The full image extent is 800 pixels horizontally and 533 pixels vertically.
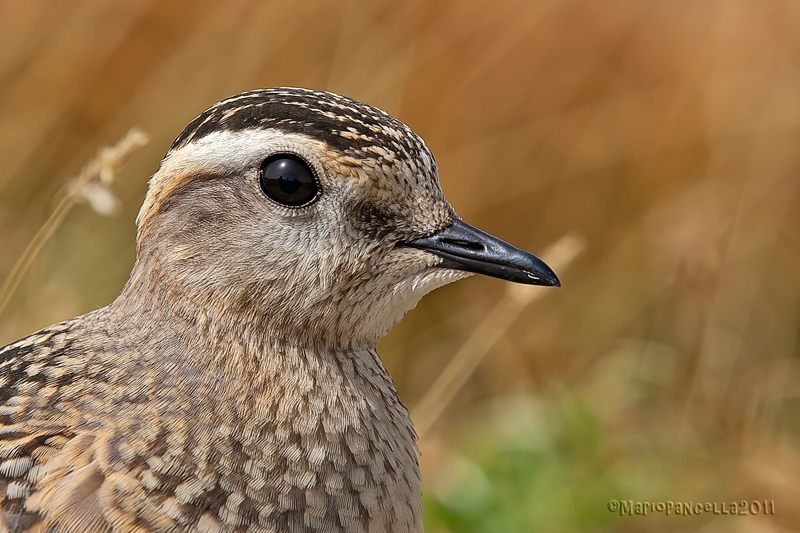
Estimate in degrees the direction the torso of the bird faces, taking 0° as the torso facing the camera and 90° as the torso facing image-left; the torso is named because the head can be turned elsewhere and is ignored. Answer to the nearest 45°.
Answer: approximately 270°
